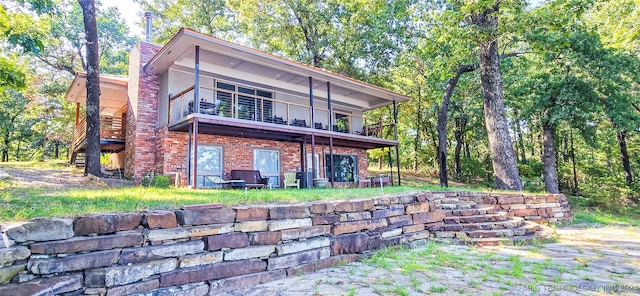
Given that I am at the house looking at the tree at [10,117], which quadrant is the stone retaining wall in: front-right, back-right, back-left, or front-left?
back-left

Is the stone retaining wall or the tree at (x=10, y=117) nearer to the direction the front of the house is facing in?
the stone retaining wall
